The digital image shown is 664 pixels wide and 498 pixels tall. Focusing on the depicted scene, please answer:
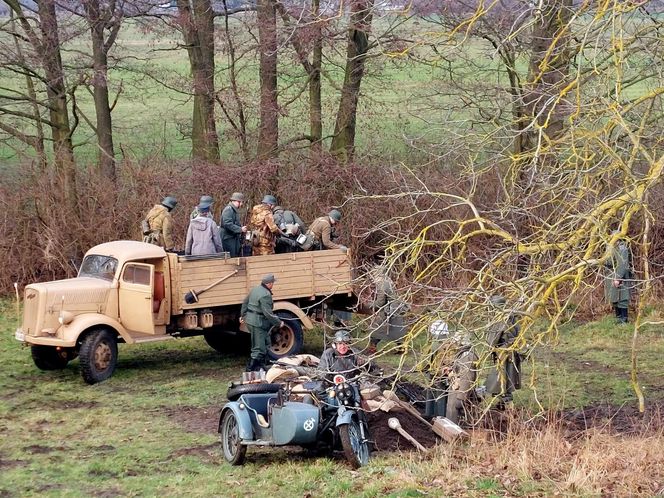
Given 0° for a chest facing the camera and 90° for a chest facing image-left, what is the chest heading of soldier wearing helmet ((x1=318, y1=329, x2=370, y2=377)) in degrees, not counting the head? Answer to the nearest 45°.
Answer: approximately 0°

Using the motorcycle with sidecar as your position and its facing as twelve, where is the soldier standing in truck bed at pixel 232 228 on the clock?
The soldier standing in truck bed is roughly at 7 o'clock from the motorcycle with sidecar.

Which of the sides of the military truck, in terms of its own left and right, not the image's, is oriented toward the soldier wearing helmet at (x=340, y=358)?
left

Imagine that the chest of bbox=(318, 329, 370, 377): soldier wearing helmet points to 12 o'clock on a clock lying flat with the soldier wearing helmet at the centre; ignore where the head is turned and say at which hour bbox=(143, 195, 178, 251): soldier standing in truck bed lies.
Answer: The soldier standing in truck bed is roughly at 5 o'clock from the soldier wearing helmet.

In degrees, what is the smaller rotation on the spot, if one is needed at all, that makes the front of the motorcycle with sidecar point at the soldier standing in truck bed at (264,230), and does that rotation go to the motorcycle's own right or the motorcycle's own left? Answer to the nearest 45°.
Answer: approximately 135° to the motorcycle's own left

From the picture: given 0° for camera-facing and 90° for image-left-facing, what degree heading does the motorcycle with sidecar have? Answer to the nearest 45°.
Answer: approximately 315°

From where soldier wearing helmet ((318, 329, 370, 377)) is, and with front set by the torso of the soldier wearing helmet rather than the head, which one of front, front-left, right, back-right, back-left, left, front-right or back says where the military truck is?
back-right

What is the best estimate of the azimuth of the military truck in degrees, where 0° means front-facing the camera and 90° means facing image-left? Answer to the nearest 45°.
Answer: approximately 45°

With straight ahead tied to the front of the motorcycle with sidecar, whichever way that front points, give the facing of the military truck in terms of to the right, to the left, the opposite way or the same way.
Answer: to the right

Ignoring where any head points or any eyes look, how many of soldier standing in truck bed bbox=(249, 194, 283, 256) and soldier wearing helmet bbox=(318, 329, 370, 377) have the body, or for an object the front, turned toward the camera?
1
